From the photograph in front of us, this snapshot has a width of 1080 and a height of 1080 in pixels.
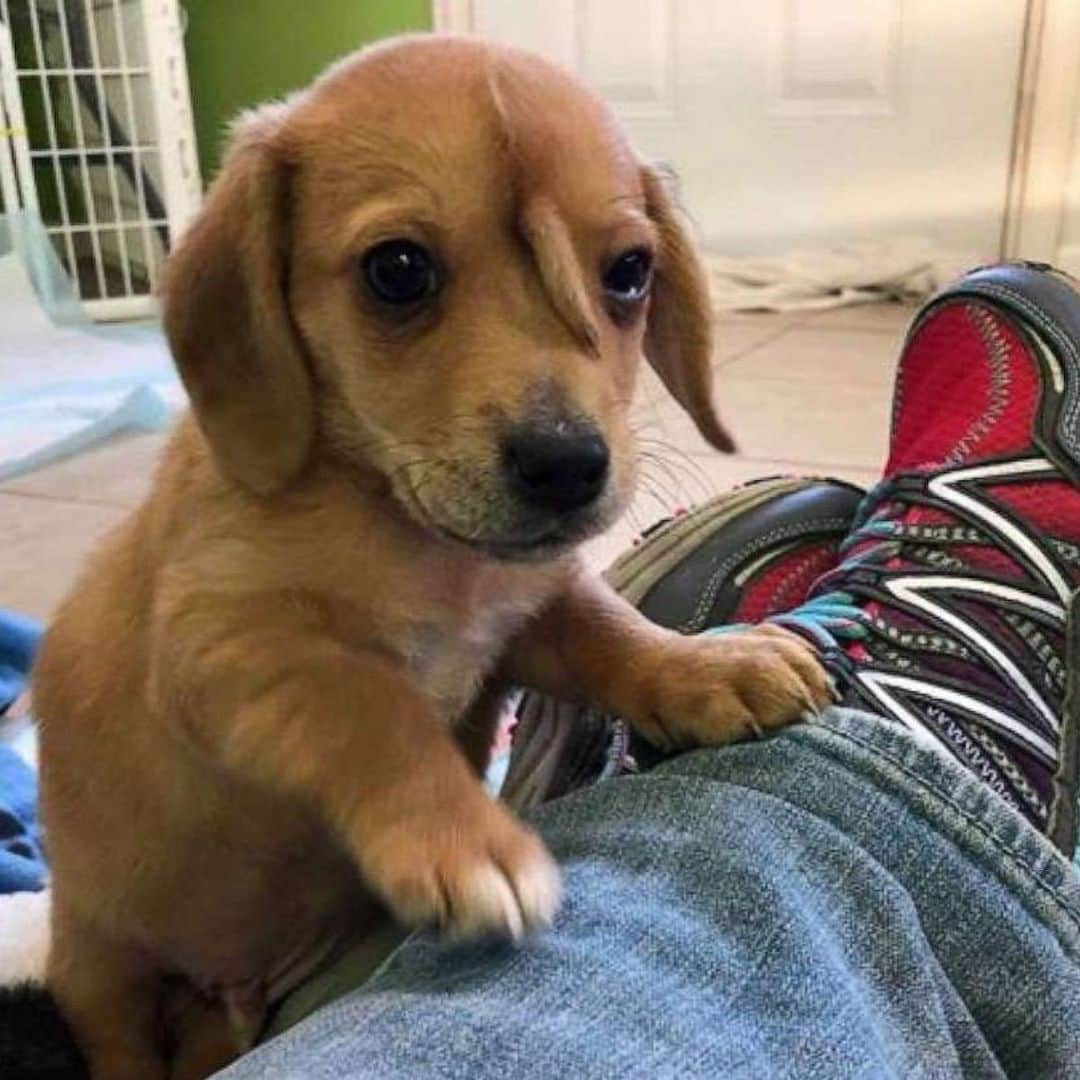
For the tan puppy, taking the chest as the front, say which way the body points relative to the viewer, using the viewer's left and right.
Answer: facing the viewer and to the right of the viewer

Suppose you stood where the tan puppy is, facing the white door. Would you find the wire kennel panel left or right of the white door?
left

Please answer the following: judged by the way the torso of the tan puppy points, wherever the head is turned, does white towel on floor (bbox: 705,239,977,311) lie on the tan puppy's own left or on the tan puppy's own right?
on the tan puppy's own left

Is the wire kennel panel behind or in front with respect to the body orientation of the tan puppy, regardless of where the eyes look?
behind

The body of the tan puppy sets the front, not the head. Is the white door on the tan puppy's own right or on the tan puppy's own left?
on the tan puppy's own left
